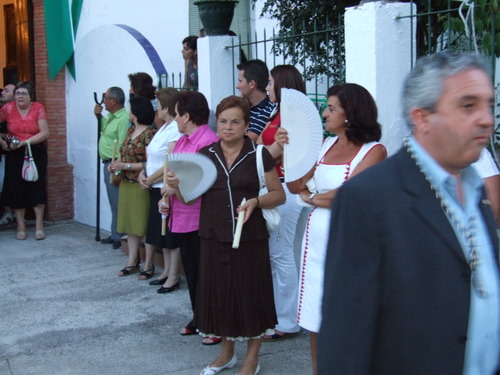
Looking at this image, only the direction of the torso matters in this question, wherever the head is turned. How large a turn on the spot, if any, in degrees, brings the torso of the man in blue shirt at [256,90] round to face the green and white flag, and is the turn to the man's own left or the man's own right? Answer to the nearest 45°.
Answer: approximately 45° to the man's own right

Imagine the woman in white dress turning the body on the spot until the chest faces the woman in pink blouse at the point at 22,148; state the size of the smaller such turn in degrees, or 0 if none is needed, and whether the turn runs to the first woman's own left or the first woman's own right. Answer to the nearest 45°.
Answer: approximately 90° to the first woman's own right

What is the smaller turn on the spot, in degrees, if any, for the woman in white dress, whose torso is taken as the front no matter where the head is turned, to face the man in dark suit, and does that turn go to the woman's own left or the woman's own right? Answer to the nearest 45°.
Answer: approximately 45° to the woman's own left

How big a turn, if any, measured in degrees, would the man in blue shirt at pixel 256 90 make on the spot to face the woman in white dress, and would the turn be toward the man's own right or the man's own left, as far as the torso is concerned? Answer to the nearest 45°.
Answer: approximately 90° to the man's own left

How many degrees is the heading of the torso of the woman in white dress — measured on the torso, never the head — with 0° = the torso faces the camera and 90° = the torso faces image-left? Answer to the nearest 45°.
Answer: approximately 45°

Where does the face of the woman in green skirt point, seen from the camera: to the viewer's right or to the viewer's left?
to the viewer's left
